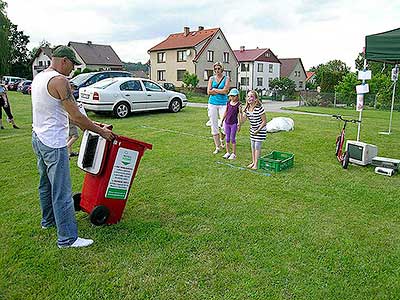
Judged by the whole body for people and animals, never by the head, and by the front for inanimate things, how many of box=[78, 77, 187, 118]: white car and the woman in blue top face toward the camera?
1

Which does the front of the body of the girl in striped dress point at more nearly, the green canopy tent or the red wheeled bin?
the red wheeled bin

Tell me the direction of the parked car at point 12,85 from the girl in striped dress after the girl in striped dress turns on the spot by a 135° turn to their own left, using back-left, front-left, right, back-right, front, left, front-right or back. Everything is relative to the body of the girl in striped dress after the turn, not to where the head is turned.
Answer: back-left

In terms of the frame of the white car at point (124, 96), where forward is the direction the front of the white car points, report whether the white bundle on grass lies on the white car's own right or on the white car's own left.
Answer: on the white car's own right

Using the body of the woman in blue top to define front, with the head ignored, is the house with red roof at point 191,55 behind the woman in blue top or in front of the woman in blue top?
behind

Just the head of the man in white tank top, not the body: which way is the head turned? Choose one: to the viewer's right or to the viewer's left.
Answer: to the viewer's right

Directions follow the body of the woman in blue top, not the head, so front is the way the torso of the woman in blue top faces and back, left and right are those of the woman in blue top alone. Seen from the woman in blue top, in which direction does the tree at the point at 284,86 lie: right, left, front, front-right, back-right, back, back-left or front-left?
back

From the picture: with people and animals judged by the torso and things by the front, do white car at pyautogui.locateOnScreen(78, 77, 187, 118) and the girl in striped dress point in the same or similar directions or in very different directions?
very different directions

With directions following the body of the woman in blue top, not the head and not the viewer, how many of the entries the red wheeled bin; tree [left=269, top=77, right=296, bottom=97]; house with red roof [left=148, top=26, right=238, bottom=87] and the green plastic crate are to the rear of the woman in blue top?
2

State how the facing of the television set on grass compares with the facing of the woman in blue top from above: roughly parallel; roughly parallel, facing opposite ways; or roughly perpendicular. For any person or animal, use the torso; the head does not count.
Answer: roughly perpendicular

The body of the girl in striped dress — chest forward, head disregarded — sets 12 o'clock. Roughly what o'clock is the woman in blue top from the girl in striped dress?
The woman in blue top is roughly at 3 o'clock from the girl in striped dress.

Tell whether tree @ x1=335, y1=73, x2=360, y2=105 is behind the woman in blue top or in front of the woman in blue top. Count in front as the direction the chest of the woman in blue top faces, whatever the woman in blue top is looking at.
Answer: behind

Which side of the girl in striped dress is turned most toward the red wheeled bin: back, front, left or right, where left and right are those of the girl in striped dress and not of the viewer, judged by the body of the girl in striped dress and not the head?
front

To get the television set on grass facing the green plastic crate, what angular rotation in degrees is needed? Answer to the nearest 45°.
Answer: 0° — it already faces it
